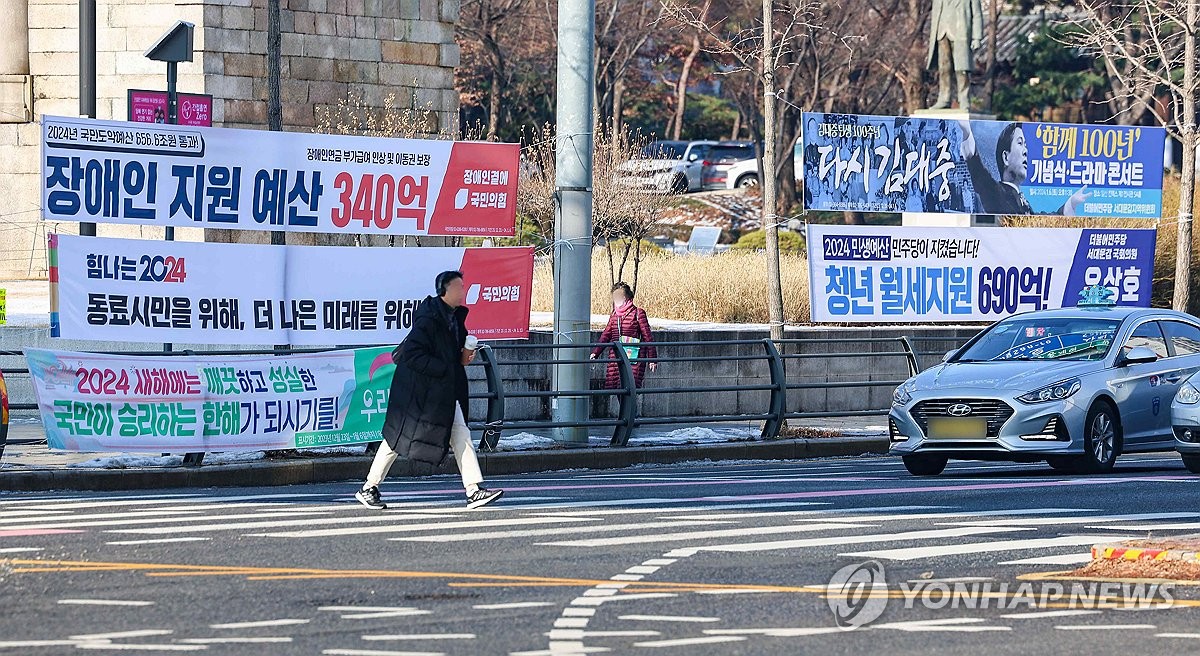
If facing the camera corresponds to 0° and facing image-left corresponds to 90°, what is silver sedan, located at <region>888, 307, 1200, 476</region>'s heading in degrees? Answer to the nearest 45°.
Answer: approximately 45°

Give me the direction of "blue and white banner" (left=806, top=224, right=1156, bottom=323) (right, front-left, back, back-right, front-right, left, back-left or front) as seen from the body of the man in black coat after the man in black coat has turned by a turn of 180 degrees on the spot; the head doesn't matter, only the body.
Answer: back-right

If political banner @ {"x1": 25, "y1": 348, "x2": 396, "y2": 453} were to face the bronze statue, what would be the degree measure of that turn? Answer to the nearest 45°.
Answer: approximately 135° to its left

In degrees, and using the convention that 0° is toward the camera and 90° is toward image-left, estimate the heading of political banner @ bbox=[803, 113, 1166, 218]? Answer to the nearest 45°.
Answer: approximately 0°

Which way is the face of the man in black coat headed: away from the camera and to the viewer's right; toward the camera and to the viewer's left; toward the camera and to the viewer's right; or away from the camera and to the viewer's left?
toward the camera and to the viewer's right

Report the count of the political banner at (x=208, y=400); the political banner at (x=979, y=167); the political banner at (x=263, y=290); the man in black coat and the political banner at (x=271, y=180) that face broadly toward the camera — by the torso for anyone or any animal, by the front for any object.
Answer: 4

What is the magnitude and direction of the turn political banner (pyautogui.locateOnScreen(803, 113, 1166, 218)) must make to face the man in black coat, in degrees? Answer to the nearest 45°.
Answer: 0° — it already faces them

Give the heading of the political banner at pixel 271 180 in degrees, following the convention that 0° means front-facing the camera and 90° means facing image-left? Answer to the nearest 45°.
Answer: approximately 0°

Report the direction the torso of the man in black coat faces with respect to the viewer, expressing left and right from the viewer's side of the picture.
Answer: facing to the right of the viewer
